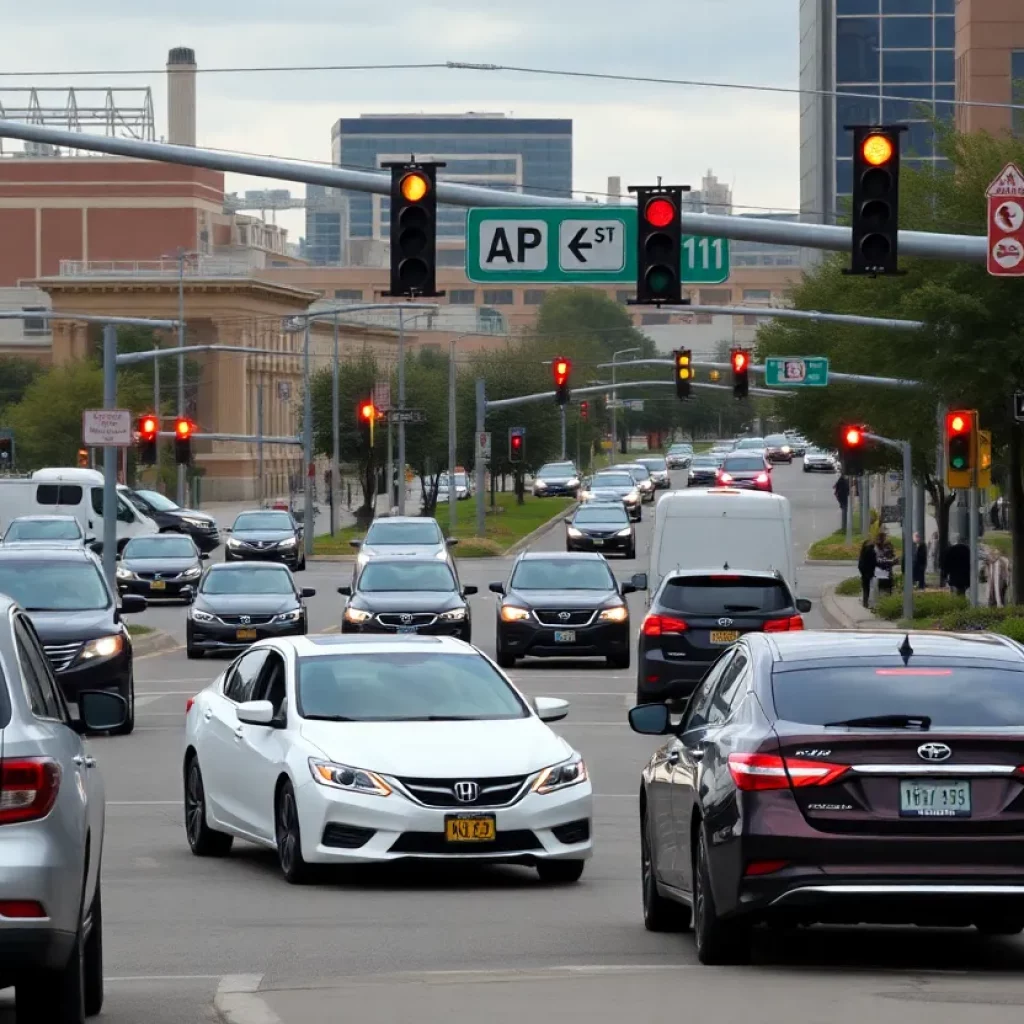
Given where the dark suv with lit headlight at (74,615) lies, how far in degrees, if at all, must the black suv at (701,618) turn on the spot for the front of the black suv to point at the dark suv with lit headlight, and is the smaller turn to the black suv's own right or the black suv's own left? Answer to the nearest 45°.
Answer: approximately 90° to the black suv's own left

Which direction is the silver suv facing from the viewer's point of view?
away from the camera

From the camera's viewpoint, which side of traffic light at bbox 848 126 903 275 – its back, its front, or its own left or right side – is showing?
front

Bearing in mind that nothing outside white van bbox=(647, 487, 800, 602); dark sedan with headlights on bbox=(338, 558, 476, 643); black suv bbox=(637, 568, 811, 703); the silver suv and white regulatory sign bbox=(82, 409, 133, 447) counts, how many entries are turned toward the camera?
2

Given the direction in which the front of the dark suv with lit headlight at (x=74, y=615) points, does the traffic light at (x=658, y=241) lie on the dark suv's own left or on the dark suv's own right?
on the dark suv's own left

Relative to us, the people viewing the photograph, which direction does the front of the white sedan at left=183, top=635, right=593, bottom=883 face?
facing the viewer and to the right of the viewer

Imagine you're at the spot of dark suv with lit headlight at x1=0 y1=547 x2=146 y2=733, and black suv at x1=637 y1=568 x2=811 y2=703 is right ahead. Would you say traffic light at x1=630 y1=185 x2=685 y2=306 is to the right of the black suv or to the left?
right

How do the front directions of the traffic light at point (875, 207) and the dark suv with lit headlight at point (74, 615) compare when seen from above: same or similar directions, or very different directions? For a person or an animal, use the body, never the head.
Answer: same or similar directions

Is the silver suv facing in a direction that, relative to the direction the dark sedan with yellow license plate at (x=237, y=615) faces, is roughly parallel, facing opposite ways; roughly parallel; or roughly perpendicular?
roughly parallel, facing opposite ways

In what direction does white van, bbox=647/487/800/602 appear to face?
away from the camera

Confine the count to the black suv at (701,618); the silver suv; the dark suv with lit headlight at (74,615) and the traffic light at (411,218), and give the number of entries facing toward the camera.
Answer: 2

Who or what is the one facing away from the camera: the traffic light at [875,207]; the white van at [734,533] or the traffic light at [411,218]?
the white van

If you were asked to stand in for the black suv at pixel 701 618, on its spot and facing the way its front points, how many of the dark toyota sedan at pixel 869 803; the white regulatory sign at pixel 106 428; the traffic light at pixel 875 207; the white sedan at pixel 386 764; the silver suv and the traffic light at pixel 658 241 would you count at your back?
5

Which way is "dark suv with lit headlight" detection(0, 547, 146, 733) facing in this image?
toward the camera

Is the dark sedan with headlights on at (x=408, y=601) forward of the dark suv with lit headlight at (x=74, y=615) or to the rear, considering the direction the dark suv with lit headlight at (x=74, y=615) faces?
to the rear

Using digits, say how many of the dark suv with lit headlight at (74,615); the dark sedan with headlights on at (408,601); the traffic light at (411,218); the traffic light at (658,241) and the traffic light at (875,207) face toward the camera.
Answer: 5

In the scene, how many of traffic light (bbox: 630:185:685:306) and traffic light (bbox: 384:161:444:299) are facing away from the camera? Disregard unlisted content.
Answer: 0

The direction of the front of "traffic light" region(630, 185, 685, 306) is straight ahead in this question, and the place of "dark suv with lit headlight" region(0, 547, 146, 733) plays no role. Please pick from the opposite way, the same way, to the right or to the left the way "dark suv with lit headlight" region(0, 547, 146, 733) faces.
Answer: the same way

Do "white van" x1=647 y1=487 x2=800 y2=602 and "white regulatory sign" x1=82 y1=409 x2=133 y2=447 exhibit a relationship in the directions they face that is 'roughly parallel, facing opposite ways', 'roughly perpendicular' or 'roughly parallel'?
roughly parallel, facing opposite ways

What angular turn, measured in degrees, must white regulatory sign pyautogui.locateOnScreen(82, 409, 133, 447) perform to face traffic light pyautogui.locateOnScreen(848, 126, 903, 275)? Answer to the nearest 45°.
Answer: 0° — it already faces it

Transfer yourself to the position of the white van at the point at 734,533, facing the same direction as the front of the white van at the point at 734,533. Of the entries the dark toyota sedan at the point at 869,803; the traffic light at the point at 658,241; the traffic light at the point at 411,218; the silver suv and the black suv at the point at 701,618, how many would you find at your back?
5

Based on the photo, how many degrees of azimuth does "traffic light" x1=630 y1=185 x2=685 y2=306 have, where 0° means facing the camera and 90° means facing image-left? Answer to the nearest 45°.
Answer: approximately 0°
